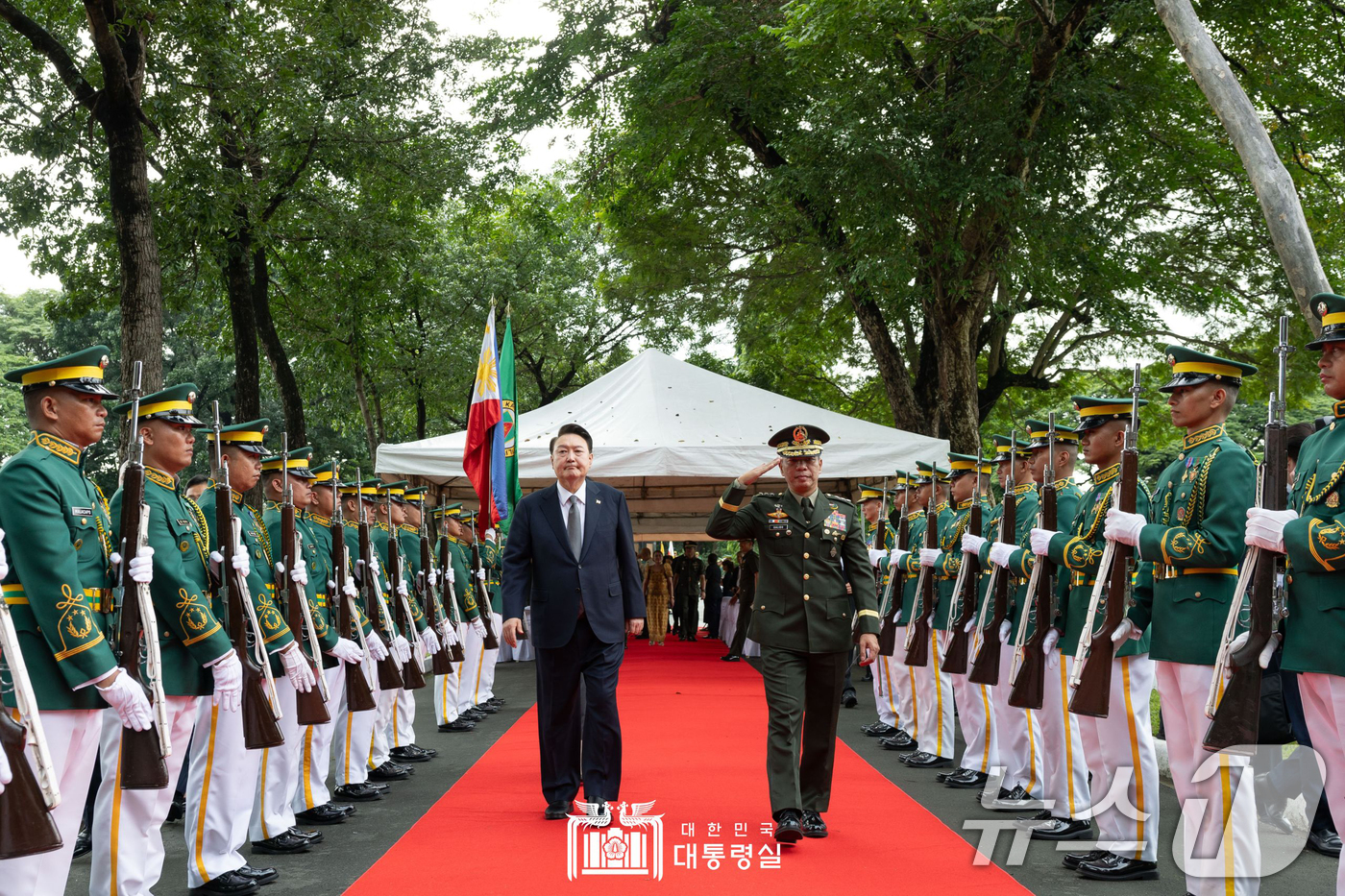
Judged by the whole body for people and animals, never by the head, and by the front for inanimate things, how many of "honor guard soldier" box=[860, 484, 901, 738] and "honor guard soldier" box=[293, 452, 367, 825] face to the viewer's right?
1

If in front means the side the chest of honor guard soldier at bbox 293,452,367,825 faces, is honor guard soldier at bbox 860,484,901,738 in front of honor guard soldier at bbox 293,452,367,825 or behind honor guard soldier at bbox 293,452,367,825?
in front

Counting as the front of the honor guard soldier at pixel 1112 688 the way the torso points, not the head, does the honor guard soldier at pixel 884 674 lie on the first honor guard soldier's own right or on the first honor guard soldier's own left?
on the first honor guard soldier's own right

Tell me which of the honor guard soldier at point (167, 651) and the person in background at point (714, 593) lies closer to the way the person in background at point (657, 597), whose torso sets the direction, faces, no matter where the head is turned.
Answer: the honor guard soldier

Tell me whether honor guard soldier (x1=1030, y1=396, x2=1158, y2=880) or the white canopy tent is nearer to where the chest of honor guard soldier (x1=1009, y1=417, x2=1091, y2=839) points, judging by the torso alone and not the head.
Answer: the white canopy tent

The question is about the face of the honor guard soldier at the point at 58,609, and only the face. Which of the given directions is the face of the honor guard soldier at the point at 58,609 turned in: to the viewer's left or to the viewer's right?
to the viewer's right

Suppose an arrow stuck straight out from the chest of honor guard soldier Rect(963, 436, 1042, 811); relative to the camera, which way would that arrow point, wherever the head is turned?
to the viewer's left

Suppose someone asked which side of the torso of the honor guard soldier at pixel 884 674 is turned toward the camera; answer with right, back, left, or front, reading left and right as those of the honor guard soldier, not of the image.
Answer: left

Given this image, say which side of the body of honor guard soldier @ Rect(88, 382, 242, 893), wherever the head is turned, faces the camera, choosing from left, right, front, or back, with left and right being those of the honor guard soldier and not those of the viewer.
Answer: right

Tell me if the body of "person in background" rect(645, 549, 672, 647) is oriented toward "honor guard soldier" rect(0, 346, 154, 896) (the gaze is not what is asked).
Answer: yes

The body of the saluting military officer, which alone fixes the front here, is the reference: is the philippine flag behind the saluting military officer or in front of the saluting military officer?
behind

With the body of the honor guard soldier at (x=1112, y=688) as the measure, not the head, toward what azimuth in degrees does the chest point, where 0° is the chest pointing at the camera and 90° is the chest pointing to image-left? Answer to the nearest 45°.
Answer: approximately 90°

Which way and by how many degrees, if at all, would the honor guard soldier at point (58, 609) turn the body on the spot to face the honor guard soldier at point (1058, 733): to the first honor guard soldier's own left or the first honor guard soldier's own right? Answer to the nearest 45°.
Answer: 0° — they already face them

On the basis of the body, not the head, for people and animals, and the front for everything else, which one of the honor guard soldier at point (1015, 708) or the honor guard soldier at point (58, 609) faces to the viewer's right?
the honor guard soldier at point (58, 609)

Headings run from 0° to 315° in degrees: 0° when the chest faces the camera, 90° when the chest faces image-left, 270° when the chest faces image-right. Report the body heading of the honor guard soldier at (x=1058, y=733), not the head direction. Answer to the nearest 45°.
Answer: approximately 90°

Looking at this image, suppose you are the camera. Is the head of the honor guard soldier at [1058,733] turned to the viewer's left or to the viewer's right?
to the viewer's left

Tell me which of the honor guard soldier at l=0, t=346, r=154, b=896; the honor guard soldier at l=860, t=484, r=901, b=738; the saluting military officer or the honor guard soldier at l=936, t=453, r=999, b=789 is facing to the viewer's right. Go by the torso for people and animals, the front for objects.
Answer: the honor guard soldier at l=0, t=346, r=154, b=896

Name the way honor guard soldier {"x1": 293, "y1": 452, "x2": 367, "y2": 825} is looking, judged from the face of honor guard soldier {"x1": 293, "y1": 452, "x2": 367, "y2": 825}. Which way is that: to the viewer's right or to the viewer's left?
to the viewer's right

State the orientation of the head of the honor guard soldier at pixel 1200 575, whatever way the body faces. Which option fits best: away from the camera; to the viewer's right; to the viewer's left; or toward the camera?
to the viewer's left
